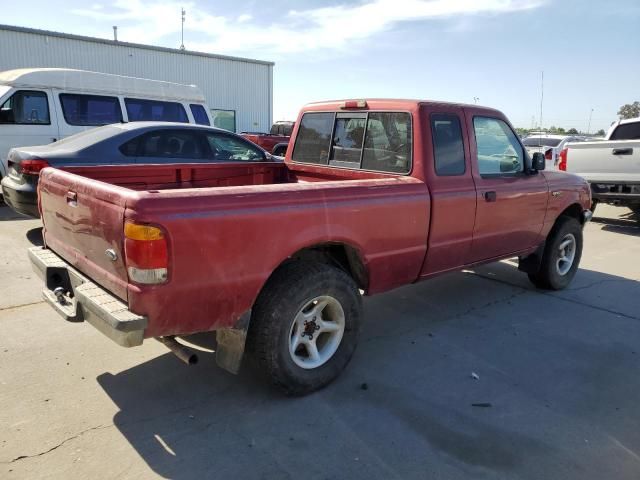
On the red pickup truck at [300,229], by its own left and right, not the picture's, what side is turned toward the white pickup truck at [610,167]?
front

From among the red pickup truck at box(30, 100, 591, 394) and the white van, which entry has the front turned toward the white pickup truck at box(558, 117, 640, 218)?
the red pickup truck

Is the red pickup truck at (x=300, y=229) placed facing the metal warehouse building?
no

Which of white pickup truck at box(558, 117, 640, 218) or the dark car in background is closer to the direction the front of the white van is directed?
the dark car in background

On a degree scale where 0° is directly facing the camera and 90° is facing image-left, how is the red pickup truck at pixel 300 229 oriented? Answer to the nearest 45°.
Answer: approximately 225°

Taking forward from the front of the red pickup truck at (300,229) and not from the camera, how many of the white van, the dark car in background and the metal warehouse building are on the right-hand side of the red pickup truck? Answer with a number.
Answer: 0

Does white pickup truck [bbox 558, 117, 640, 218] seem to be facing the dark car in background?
no

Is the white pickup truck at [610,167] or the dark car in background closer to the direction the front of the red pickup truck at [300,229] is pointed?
the white pickup truck

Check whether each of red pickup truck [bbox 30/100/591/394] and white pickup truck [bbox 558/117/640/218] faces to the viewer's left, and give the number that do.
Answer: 0

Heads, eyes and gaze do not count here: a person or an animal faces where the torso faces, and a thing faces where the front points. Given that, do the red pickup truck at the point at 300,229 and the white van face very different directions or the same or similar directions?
very different directions

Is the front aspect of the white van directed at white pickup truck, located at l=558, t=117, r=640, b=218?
no

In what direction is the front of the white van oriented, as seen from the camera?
facing the viewer and to the left of the viewer

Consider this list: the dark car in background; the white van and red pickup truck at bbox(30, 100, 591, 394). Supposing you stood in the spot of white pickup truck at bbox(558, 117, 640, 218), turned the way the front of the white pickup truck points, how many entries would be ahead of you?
0
